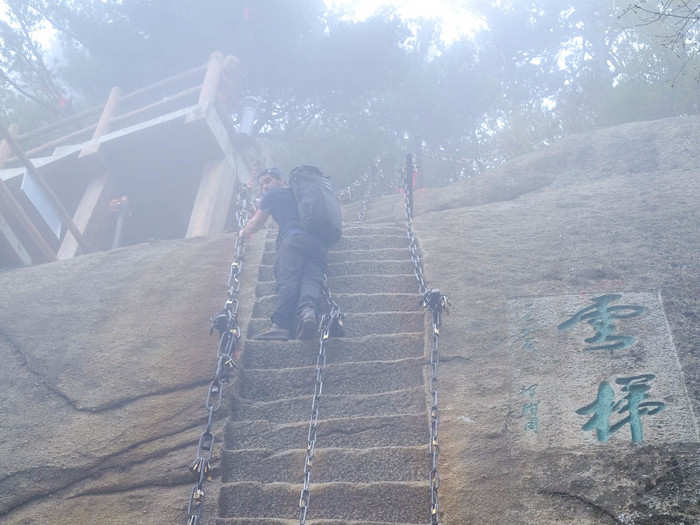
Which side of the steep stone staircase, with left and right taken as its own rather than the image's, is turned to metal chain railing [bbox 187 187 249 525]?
right

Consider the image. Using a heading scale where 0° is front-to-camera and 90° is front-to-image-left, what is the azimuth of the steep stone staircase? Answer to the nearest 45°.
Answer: approximately 0°

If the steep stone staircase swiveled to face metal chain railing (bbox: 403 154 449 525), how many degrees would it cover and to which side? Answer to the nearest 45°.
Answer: approximately 45° to its left
